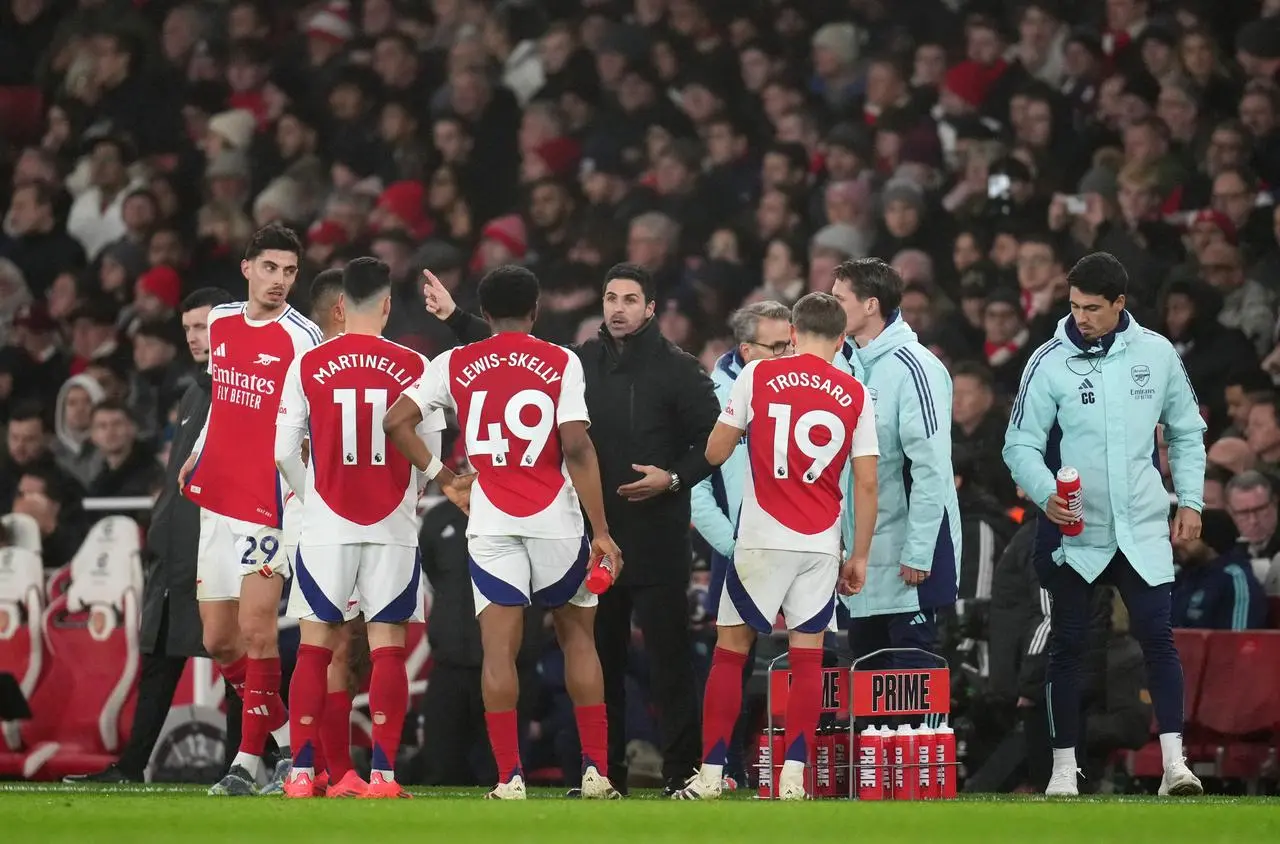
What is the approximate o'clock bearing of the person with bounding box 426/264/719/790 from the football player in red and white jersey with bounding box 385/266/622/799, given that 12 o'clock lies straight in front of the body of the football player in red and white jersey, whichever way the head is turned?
The person is roughly at 1 o'clock from the football player in red and white jersey.

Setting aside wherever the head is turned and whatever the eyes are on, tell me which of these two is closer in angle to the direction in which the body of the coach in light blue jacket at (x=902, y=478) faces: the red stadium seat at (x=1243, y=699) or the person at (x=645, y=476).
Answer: the person

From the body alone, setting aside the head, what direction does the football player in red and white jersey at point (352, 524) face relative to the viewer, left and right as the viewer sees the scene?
facing away from the viewer

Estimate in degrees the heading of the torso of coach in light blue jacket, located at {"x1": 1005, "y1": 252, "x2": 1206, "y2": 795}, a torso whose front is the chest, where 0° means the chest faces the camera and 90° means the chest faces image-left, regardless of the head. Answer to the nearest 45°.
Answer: approximately 0°

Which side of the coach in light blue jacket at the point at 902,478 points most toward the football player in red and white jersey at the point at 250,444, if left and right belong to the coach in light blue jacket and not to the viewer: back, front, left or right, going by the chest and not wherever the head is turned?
front

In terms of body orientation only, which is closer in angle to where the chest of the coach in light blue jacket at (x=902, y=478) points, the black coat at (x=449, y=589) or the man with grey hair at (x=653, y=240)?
the black coat

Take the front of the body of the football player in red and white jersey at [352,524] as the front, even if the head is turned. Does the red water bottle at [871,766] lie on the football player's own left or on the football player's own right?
on the football player's own right

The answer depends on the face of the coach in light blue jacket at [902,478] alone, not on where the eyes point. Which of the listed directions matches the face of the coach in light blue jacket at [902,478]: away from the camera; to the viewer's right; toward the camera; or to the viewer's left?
to the viewer's left

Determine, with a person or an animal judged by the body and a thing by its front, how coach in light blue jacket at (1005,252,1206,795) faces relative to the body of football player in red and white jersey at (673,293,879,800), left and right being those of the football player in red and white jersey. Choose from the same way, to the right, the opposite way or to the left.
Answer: the opposite way

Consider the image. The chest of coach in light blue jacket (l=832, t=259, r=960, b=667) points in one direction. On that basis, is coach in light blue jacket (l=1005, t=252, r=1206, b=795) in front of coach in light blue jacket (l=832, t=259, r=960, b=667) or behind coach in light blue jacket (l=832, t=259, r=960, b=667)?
behind

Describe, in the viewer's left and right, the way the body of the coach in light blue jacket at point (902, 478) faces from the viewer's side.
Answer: facing to the left of the viewer

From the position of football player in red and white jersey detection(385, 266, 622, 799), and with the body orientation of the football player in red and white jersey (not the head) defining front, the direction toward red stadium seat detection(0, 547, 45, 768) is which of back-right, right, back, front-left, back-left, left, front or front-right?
front-left

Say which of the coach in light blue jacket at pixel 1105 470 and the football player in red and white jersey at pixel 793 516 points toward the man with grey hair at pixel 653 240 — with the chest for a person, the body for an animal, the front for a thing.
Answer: the football player in red and white jersey

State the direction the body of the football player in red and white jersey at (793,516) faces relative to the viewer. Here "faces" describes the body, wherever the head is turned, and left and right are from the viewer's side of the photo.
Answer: facing away from the viewer

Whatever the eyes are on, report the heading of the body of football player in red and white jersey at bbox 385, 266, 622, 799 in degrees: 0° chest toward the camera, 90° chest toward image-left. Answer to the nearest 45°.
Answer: approximately 180°
